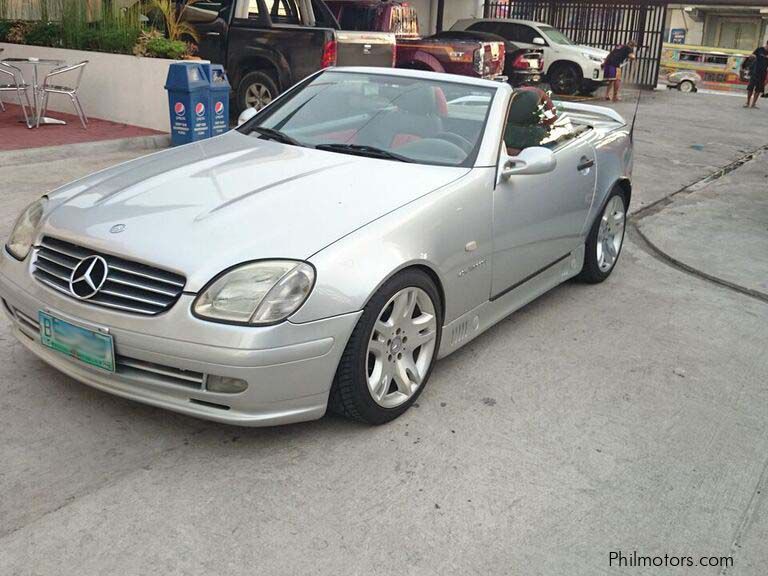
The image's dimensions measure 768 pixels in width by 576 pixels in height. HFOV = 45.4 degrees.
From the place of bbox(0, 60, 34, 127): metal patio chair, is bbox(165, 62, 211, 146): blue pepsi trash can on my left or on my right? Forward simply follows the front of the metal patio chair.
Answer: on my right

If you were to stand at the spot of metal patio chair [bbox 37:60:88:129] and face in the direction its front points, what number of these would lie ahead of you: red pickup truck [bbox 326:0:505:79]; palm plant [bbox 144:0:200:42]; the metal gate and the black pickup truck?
0

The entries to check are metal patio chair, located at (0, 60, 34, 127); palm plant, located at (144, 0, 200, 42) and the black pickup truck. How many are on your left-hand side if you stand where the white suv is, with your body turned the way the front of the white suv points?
0

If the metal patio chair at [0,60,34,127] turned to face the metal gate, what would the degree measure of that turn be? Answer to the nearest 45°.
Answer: approximately 45° to its left

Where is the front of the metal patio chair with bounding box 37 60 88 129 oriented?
to the viewer's left

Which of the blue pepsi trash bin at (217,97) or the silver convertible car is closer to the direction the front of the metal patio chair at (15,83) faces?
the blue pepsi trash bin

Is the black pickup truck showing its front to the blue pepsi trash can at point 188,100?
no

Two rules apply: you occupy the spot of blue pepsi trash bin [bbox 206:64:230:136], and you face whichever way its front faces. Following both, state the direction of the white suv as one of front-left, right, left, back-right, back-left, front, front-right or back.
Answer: left

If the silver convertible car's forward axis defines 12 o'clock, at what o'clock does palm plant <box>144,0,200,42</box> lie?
The palm plant is roughly at 4 o'clock from the silver convertible car.

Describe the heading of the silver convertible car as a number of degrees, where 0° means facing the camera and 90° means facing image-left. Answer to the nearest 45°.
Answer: approximately 45°

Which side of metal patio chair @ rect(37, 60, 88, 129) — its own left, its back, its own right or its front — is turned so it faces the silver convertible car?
left

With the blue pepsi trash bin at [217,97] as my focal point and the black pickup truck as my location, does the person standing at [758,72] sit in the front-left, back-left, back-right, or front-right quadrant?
back-left

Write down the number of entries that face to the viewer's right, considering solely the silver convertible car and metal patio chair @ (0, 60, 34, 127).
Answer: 1

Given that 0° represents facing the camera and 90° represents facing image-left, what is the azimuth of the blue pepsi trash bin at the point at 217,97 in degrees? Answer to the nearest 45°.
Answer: approximately 315°

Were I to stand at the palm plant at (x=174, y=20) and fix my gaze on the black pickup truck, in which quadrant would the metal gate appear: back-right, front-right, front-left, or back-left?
front-left

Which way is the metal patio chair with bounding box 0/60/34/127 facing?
to the viewer's right
